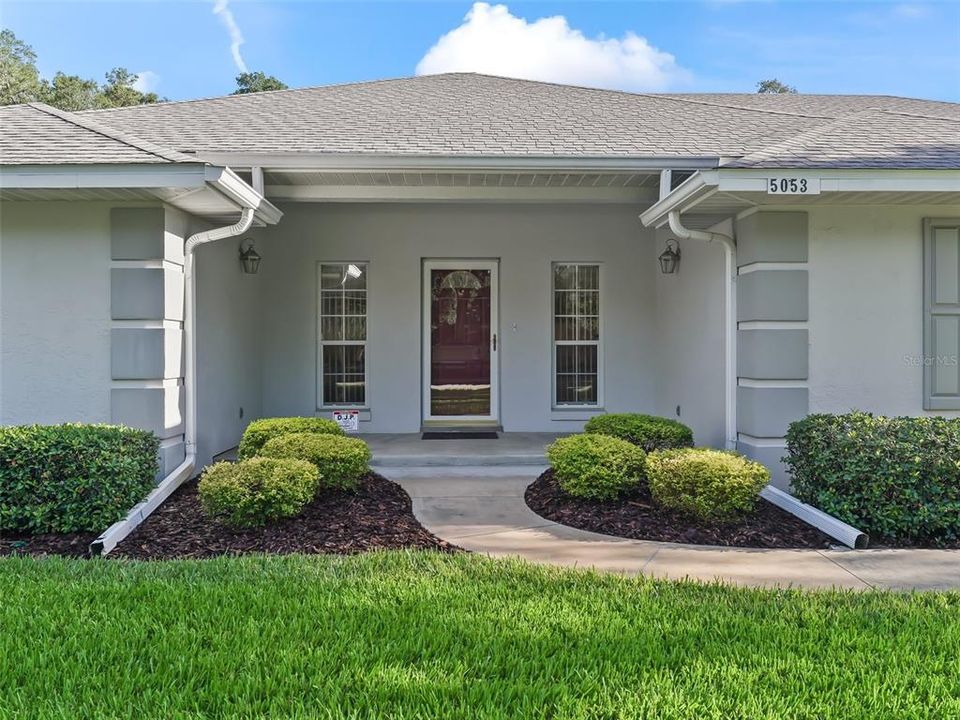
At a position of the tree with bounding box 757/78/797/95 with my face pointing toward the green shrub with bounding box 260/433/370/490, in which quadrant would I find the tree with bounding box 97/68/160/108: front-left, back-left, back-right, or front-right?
front-right

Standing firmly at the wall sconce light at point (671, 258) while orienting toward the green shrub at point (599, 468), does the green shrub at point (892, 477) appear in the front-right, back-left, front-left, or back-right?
front-left

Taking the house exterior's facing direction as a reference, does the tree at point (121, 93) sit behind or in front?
behind

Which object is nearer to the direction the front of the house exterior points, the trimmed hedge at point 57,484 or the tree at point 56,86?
the trimmed hedge

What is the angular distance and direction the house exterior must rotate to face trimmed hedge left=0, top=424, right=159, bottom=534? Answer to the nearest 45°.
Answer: approximately 45° to its right

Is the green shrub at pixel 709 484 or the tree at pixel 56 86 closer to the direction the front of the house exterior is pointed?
the green shrub

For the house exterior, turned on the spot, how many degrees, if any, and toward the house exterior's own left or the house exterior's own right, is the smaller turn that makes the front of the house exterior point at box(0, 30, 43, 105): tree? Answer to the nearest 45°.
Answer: approximately 135° to the house exterior's own right

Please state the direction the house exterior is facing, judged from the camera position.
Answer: facing the viewer

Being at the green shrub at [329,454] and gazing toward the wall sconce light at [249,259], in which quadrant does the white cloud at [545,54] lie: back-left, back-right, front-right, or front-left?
front-right

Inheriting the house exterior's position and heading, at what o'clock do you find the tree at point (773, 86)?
The tree is roughly at 7 o'clock from the house exterior.

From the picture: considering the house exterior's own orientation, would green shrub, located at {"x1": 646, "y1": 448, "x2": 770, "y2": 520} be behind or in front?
in front

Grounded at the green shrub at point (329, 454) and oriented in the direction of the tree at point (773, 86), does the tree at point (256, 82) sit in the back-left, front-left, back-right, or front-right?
front-left

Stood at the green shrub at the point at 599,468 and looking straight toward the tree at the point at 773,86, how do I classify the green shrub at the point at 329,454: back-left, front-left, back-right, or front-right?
back-left

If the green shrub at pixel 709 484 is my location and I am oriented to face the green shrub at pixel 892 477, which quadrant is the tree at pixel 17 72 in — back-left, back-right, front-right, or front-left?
back-left

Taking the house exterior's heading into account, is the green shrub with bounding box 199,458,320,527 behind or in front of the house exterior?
in front

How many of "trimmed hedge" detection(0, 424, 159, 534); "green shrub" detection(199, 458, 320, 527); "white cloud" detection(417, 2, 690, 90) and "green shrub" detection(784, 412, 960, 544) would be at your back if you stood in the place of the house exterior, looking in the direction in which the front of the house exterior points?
1
